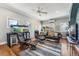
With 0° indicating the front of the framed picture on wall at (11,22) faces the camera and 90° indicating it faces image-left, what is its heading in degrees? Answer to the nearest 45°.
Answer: approximately 315°

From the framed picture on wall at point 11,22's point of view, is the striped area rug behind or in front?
in front

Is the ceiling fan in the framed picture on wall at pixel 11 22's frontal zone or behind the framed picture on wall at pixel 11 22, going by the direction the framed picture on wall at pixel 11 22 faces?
frontal zone
